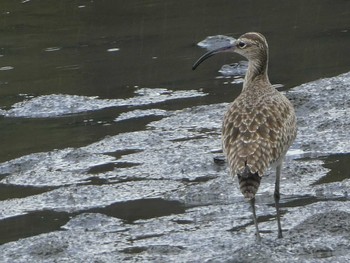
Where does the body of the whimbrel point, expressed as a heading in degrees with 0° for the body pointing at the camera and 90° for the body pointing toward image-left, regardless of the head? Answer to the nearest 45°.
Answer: approximately 180°
